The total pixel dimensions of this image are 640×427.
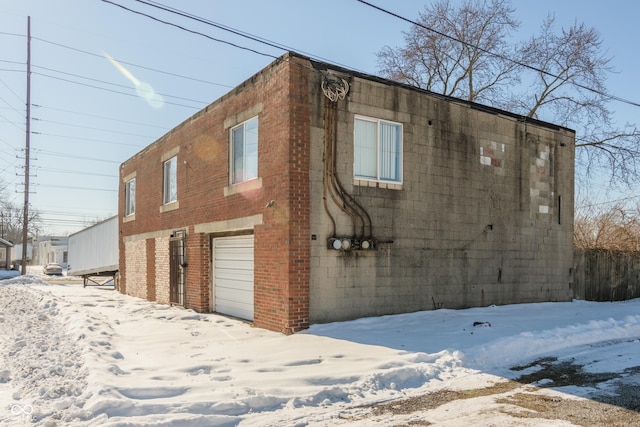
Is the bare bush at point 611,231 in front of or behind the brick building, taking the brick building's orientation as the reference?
behind

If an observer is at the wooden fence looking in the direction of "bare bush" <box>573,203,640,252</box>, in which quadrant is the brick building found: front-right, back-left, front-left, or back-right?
back-left

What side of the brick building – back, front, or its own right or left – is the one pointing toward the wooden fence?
back
